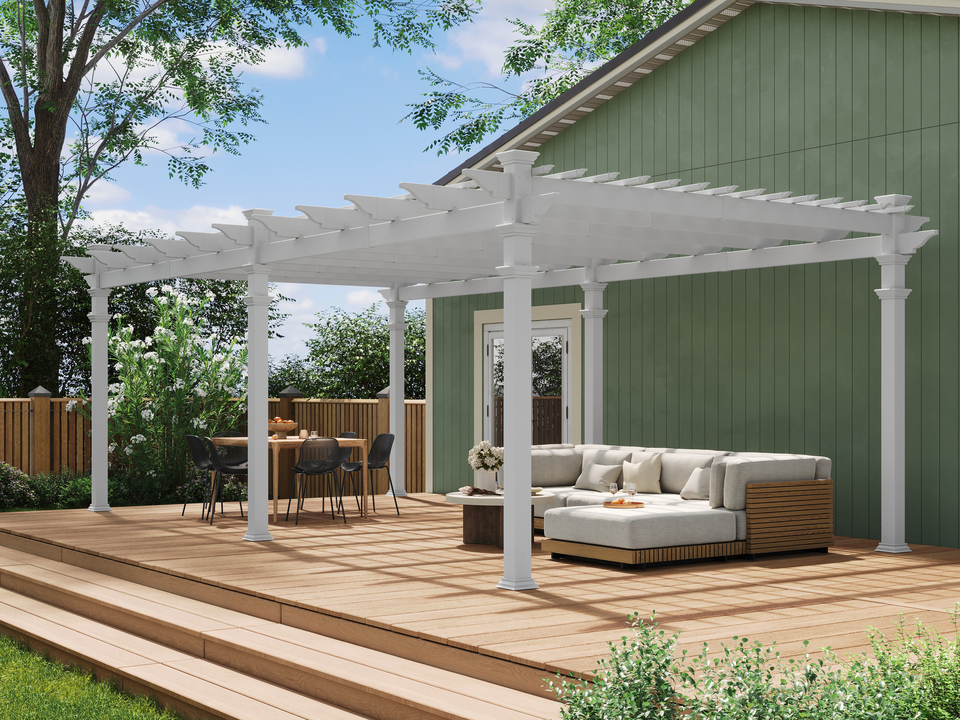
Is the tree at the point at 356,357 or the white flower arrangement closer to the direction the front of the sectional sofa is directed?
the white flower arrangement

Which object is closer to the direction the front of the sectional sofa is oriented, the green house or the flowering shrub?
the flowering shrub

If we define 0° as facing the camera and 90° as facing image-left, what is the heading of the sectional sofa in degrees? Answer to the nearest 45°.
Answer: approximately 45°

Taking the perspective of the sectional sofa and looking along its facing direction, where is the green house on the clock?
The green house is roughly at 5 o'clock from the sectional sofa.

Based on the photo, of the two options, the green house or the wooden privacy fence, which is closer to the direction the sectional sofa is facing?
the wooden privacy fence

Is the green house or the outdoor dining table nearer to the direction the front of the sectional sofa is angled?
the outdoor dining table

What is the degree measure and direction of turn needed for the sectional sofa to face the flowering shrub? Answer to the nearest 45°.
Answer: approximately 90° to its right

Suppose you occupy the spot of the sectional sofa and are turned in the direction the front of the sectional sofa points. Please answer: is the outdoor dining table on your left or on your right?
on your right

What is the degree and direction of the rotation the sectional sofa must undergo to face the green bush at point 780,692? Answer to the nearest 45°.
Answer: approximately 45° to its left

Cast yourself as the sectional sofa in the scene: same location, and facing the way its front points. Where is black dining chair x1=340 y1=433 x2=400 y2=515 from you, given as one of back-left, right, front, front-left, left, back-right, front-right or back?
right

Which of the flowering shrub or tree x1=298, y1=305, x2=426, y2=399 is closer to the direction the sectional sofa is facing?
the flowering shrub
